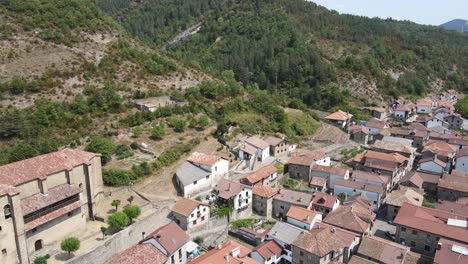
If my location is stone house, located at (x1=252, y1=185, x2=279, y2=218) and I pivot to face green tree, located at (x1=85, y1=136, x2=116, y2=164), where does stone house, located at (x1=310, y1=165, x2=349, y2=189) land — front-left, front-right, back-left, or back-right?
back-right

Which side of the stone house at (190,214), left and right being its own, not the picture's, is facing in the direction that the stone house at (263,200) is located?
left

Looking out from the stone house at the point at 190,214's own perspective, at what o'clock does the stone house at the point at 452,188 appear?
the stone house at the point at 452,188 is roughly at 10 o'clock from the stone house at the point at 190,214.

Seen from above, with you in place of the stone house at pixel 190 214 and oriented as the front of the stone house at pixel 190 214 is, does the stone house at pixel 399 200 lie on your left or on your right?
on your left

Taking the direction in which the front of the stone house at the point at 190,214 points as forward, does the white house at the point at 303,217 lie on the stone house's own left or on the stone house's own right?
on the stone house's own left

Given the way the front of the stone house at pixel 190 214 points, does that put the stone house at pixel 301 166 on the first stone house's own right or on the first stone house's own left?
on the first stone house's own left

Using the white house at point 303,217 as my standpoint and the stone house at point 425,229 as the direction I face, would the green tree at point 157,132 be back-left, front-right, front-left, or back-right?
back-left

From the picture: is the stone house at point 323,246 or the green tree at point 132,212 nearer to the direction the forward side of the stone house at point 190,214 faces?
the stone house

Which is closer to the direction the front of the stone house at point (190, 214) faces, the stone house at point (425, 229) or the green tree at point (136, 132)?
the stone house

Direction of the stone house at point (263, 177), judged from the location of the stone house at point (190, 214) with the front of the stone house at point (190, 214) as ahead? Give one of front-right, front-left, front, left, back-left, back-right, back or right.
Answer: left

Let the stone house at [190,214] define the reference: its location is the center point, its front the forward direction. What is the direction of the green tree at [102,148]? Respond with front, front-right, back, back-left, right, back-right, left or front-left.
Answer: back

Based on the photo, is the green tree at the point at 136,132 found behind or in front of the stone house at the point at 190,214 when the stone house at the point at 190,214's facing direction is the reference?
behind

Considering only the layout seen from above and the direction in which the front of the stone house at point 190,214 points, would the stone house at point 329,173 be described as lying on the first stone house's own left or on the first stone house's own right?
on the first stone house's own left

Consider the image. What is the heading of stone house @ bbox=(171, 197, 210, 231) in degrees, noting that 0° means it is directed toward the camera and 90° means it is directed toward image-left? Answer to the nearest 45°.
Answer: approximately 315°

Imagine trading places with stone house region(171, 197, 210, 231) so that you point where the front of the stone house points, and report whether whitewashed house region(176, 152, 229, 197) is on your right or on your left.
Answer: on your left
